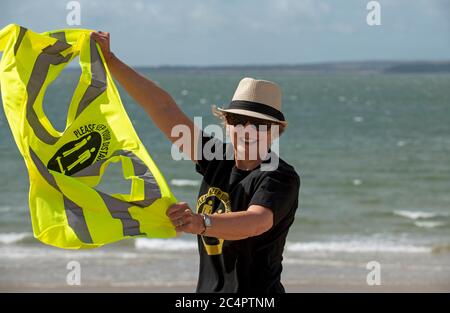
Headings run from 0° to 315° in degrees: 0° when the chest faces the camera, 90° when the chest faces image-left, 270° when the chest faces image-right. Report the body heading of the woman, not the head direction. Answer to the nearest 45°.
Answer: approximately 45°
